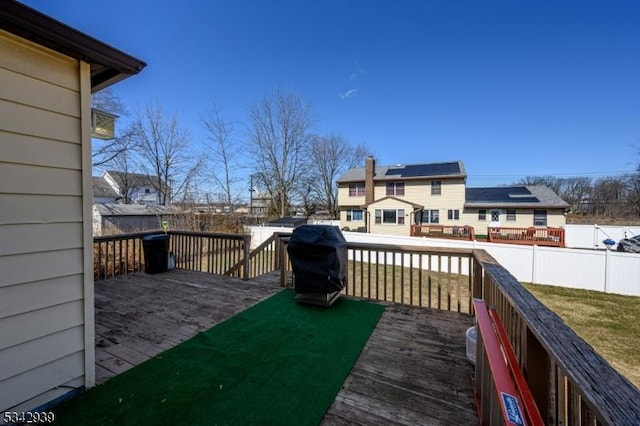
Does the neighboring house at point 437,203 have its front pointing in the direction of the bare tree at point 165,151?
no
